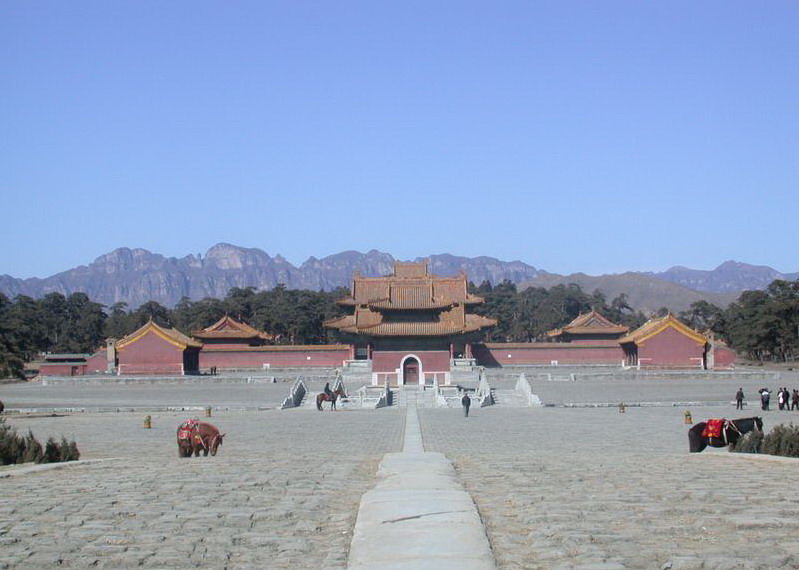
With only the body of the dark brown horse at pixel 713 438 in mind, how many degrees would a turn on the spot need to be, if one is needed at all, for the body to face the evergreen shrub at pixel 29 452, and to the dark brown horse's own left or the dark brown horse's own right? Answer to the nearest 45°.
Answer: approximately 135° to the dark brown horse's own right

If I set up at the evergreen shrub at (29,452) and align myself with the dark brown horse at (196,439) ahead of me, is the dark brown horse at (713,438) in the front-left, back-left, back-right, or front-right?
front-right

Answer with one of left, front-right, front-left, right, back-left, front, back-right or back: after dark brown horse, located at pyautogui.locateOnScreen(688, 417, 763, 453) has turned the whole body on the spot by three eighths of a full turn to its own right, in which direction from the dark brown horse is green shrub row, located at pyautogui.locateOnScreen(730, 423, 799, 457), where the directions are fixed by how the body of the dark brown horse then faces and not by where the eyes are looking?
left

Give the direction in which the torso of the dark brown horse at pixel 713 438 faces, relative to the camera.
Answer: to the viewer's right

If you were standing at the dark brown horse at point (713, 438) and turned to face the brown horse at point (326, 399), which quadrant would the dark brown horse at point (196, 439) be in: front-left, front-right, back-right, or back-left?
front-left

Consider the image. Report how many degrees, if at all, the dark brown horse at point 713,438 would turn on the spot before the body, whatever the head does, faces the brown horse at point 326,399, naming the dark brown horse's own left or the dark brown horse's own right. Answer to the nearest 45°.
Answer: approximately 135° to the dark brown horse's own left

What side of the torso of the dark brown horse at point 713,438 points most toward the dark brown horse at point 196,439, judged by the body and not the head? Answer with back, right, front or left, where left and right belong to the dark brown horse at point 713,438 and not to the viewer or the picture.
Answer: back

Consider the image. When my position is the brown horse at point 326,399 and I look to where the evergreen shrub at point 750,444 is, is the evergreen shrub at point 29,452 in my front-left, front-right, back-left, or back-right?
front-right

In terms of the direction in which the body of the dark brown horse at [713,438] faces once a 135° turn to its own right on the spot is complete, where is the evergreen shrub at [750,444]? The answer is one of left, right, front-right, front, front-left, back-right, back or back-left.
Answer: left
